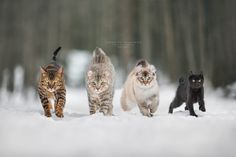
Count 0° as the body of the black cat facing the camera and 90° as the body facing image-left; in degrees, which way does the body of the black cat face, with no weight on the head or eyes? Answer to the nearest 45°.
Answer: approximately 315°

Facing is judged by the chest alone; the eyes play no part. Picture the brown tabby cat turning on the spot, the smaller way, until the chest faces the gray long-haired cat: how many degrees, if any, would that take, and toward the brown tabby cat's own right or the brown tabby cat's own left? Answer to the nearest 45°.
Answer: approximately 90° to the brown tabby cat's own left

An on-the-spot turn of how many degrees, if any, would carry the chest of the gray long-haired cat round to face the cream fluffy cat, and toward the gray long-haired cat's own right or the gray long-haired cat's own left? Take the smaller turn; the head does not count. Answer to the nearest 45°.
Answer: approximately 90° to the gray long-haired cat's own left

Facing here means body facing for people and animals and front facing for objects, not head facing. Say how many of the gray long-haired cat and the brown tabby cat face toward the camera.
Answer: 2

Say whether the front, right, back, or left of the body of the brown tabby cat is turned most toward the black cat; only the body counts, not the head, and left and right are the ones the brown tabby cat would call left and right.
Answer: left

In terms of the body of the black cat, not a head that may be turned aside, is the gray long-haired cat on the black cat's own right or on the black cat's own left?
on the black cat's own right

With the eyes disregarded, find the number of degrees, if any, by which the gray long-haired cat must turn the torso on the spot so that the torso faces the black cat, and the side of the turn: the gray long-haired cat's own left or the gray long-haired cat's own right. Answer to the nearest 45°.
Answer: approximately 90° to the gray long-haired cat's own left

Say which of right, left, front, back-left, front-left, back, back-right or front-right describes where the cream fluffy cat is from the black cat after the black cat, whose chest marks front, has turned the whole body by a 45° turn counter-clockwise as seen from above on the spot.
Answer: back

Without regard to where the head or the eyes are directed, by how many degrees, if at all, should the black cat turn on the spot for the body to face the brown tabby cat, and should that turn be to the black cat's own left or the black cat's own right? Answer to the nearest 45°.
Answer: approximately 135° to the black cat's own right

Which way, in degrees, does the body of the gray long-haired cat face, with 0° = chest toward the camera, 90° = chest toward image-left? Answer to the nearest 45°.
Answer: approximately 0°
